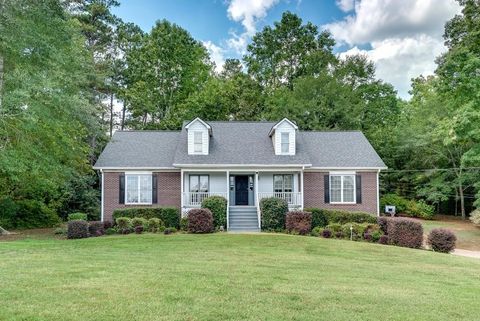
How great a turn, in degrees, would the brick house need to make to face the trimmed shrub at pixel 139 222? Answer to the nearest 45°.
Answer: approximately 45° to its right

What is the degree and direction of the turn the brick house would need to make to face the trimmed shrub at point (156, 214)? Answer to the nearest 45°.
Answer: approximately 45° to its right

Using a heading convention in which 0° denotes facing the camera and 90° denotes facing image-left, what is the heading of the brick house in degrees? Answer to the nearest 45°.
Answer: approximately 0°

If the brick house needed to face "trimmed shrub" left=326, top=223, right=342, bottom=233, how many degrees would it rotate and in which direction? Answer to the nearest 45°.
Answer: approximately 45° to its left

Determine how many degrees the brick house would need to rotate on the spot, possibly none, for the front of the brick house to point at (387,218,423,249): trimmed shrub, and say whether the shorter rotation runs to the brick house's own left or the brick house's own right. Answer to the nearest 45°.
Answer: approximately 45° to the brick house's own left

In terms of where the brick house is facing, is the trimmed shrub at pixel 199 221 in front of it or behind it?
in front

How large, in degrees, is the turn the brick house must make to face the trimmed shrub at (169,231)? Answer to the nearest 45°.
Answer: approximately 45° to its right
